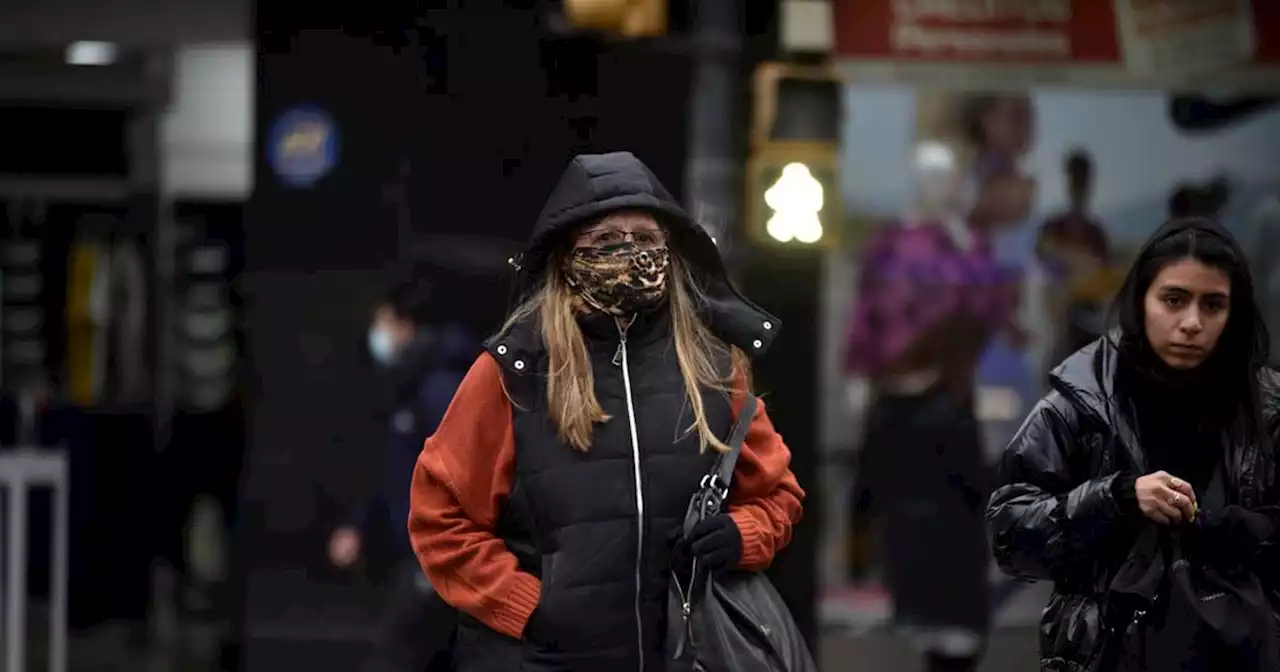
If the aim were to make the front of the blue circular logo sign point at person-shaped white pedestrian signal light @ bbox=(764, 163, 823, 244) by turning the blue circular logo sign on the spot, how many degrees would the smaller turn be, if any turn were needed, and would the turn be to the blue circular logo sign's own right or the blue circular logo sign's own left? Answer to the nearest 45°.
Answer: approximately 45° to the blue circular logo sign's own left

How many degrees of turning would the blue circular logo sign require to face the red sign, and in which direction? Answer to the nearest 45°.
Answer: approximately 45° to its left

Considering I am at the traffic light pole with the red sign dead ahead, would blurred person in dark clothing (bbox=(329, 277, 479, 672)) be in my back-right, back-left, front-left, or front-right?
back-left

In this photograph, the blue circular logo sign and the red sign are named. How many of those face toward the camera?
2

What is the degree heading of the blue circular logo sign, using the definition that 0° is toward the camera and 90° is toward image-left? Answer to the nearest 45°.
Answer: approximately 0°

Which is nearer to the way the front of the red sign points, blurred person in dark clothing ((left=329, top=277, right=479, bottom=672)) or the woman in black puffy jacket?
the woman in black puffy jacket

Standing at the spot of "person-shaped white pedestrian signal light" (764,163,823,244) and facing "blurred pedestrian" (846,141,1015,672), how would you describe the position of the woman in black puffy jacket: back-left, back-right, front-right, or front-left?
back-right

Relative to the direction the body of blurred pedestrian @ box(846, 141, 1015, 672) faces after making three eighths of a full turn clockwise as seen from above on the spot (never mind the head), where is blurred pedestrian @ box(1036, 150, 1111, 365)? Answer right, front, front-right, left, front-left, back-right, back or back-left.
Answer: right

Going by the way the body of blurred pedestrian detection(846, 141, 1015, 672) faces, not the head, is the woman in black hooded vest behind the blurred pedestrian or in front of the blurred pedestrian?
in front

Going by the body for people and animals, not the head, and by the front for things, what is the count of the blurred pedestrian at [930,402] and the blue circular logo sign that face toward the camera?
2
